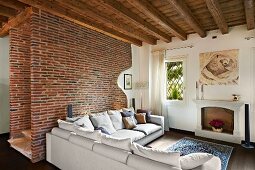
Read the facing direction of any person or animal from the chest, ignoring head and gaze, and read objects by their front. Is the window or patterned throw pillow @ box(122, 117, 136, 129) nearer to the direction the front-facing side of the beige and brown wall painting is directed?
the patterned throw pillow

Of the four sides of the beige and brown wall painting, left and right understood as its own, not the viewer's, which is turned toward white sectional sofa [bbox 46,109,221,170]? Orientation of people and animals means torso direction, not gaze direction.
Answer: front

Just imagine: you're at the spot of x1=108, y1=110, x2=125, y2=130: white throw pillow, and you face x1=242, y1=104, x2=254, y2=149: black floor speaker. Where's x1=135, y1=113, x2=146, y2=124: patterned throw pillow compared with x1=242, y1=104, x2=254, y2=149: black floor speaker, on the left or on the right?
left

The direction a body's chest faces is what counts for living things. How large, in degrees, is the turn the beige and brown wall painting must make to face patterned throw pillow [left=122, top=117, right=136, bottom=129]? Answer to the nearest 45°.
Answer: approximately 45° to its right

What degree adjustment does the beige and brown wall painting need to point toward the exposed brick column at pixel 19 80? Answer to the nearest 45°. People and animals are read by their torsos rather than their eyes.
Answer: approximately 45° to its right

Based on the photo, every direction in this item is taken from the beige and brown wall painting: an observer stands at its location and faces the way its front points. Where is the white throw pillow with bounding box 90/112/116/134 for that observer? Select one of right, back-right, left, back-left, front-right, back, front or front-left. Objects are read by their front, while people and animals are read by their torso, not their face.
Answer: front-right

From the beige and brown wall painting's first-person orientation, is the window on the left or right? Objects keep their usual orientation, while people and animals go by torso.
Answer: on its right

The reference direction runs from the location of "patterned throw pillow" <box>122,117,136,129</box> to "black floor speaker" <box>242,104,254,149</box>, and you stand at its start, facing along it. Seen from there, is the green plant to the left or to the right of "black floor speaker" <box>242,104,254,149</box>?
left

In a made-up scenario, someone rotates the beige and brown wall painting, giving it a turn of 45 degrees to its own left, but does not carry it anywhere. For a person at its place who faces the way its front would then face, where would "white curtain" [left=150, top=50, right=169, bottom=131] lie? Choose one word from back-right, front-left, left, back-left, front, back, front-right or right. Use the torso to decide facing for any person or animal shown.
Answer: back-right

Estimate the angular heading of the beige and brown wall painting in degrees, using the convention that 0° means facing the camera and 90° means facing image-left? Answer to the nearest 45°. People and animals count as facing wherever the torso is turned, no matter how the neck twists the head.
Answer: approximately 0°

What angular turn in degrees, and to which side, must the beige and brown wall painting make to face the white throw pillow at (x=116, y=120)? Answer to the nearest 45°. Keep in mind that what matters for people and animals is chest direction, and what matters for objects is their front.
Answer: approximately 45° to its right
